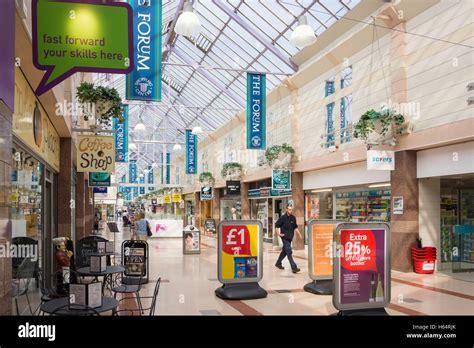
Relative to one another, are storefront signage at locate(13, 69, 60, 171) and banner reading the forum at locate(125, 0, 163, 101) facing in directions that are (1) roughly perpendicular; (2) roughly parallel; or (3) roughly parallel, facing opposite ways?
roughly perpendicular

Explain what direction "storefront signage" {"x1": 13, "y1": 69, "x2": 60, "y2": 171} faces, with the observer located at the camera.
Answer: facing to the right of the viewer

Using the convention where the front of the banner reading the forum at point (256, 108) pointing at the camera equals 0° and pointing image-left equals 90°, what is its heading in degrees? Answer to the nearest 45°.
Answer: approximately 0°

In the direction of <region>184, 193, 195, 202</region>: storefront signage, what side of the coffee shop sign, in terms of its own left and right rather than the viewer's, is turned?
back
